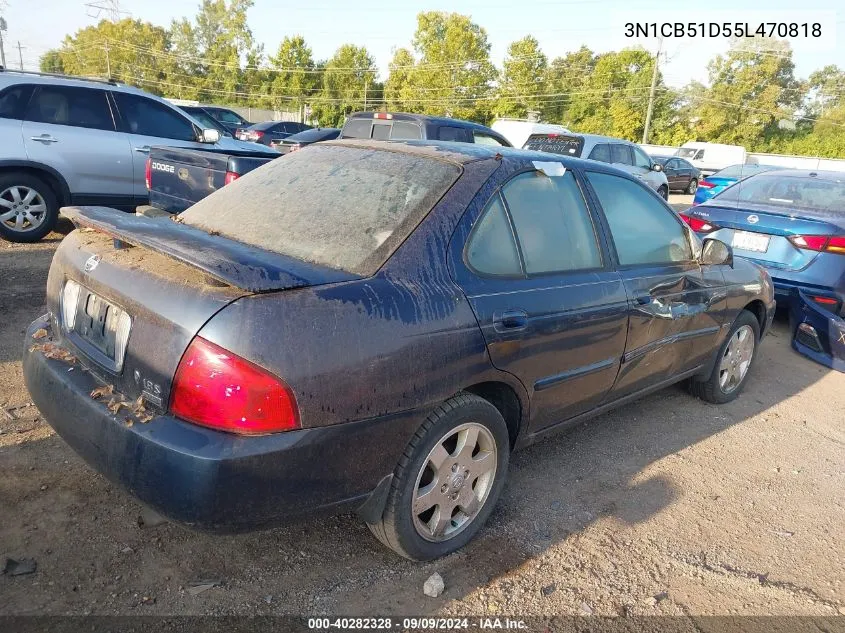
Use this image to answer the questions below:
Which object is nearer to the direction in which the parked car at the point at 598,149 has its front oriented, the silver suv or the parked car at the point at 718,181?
the parked car

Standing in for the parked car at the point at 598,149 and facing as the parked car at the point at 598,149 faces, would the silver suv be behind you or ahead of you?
behind

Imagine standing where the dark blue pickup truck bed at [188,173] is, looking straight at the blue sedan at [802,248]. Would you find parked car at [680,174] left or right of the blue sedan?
left

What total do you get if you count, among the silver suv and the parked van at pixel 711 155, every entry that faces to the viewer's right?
1

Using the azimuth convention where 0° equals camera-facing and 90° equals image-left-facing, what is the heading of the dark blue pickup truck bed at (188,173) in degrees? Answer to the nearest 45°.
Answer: approximately 225°

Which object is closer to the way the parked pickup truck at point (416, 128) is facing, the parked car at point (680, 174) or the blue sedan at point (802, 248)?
the parked car

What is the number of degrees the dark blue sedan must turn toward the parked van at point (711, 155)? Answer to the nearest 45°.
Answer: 0° — it already faces it

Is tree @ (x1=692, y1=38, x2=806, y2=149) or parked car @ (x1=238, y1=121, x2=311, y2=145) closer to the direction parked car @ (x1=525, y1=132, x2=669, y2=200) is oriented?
the tree

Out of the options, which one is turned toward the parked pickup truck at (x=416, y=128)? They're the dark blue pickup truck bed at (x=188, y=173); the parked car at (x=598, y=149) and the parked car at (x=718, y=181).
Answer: the dark blue pickup truck bed

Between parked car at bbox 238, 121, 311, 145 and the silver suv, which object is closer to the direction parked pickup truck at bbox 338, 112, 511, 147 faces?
the parked car

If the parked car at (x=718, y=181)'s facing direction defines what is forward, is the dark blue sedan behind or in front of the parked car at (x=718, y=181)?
behind

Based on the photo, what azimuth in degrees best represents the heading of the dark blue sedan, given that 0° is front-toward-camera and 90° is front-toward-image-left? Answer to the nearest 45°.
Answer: approximately 225°
